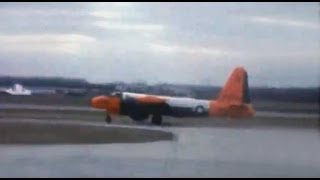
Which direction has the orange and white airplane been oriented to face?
to the viewer's left
